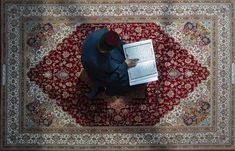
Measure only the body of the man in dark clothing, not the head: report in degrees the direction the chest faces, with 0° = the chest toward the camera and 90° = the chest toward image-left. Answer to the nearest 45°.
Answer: approximately 270°

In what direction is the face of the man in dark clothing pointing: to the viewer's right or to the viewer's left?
to the viewer's right
